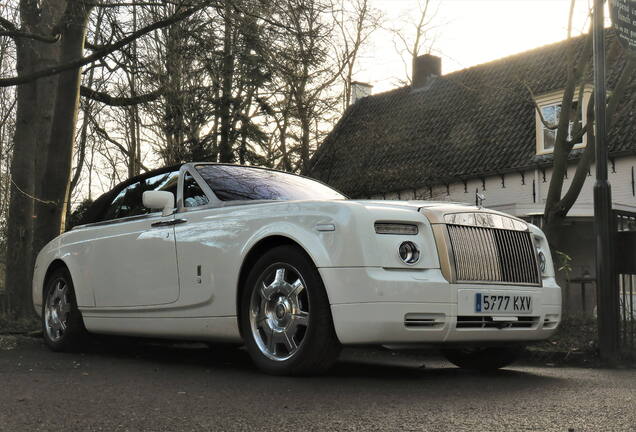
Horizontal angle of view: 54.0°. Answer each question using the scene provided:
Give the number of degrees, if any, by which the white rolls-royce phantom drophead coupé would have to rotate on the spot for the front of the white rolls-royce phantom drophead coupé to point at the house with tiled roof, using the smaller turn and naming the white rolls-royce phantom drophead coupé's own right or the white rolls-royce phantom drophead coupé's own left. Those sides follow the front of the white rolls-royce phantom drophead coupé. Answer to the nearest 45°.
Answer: approximately 135° to the white rolls-royce phantom drophead coupé's own left

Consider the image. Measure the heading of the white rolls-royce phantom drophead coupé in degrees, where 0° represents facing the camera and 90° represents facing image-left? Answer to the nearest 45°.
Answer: approximately 315°

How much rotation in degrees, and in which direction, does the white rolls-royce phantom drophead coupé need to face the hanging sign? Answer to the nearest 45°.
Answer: approximately 90° to its left

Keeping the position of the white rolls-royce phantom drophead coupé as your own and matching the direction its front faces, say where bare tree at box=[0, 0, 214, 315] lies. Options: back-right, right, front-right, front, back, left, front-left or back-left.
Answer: back

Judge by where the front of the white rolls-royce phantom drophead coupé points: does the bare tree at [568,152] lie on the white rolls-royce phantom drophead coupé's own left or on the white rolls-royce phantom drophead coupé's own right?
on the white rolls-royce phantom drophead coupé's own left
